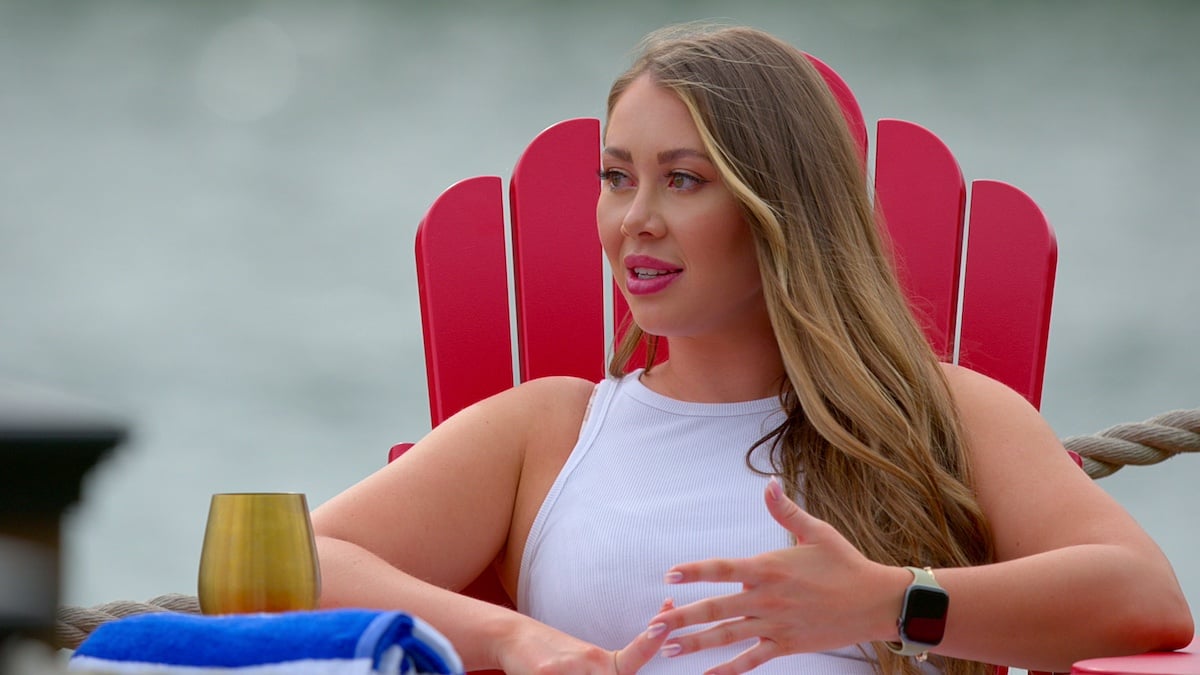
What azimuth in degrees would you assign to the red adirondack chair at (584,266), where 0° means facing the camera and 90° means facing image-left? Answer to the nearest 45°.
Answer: approximately 0°

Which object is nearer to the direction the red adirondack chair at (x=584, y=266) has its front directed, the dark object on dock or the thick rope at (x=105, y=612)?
the dark object on dock

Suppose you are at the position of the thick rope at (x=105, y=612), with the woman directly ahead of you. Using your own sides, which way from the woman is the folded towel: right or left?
right

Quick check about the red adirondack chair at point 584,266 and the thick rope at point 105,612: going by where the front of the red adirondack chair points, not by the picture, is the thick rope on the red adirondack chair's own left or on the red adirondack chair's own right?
on the red adirondack chair's own right

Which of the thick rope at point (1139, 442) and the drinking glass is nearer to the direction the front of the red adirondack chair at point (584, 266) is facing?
the drinking glass

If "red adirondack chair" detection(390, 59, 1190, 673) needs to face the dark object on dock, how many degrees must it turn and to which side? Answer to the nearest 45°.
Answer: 0° — it already faces it
